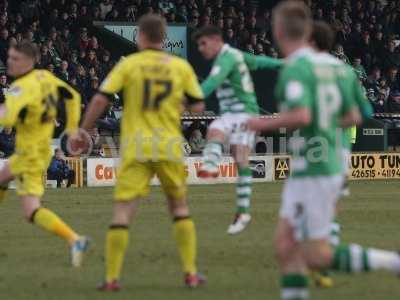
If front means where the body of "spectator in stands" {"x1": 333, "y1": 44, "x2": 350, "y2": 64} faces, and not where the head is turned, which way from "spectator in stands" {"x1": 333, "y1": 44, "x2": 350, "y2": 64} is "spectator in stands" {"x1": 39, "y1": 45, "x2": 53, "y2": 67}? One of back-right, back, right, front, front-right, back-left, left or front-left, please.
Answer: front-right

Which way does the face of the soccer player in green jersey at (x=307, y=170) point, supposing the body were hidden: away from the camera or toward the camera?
away from the camera

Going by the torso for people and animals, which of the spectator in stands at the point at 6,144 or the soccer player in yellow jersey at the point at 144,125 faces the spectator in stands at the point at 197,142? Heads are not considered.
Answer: the soccer player in yellow jersey

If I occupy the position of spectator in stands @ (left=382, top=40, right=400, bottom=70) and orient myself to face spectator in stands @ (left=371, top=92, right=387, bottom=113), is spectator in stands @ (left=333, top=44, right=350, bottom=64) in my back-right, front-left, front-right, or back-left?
front-right

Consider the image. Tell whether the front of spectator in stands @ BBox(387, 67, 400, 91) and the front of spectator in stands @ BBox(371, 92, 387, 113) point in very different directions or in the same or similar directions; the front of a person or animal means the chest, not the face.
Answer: same or similar directions

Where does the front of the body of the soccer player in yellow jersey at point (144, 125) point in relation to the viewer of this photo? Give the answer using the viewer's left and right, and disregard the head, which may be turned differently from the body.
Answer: facing away from the viewer

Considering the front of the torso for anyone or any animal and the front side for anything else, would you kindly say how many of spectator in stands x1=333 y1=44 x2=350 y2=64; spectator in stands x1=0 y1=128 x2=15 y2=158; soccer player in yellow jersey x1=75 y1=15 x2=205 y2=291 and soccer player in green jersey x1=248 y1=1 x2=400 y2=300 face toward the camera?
2

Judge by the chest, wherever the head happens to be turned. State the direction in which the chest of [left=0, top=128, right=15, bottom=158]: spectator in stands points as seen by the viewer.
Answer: toward the camera

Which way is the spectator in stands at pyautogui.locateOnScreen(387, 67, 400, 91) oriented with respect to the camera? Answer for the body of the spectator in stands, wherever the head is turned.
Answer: toward the camera

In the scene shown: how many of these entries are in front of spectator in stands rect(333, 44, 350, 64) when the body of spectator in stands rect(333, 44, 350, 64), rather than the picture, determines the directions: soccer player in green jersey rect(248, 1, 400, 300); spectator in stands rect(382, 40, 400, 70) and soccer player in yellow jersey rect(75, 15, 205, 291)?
2

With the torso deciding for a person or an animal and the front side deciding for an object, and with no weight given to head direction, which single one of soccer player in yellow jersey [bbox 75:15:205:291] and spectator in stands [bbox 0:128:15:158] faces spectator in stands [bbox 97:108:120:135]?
the soccer player in yellow jersey

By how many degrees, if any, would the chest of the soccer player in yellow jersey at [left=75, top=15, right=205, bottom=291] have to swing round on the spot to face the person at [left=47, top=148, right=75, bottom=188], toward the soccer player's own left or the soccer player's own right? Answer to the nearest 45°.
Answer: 0° — they already face them

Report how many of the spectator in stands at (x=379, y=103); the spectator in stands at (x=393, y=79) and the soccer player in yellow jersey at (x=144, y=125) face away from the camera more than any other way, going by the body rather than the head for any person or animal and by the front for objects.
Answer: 1

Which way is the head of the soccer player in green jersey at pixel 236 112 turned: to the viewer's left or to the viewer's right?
to the viewer's left

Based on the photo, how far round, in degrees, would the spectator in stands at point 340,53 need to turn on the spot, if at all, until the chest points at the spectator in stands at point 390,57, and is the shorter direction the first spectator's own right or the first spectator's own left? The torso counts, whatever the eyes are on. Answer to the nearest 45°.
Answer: approximately 135° to the first spectator's own left

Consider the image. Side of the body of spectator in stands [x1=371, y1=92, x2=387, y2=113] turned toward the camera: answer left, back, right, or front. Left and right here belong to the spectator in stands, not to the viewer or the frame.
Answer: front
